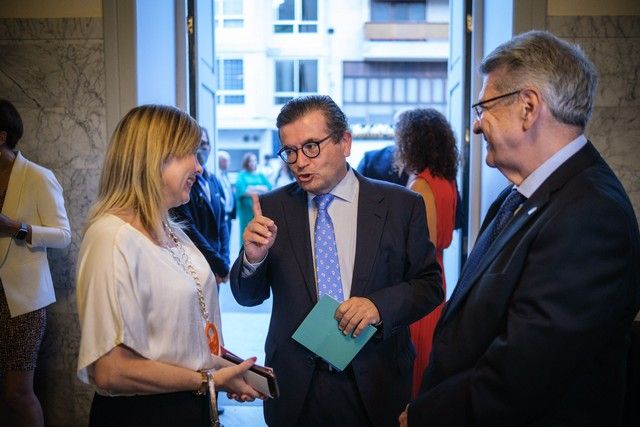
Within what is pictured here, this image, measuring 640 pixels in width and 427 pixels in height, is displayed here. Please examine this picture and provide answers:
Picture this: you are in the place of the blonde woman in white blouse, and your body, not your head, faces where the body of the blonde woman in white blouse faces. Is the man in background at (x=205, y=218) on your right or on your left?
on your left

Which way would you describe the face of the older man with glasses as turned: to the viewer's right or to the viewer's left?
to the viewer's left

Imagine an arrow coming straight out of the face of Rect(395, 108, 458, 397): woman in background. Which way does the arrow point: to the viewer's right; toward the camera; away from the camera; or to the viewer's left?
away from the camera

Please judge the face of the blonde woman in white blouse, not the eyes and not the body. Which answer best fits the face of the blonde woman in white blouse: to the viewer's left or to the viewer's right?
to the viewer's right

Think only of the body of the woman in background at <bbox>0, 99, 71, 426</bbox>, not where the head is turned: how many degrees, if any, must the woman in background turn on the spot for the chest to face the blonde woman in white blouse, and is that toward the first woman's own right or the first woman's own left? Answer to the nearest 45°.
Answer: approximately 45° to the first woman's own left

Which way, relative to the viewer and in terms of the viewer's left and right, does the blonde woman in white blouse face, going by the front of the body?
facing to the right of the viewer
